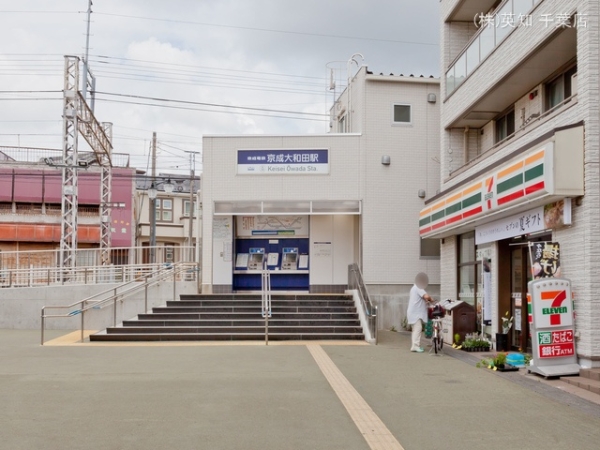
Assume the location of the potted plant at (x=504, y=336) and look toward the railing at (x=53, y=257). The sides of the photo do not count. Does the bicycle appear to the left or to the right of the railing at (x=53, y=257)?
left

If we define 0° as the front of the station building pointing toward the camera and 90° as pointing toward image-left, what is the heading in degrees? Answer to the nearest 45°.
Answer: approximately 0°

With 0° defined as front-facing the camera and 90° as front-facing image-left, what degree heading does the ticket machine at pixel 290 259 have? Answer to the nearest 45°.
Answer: approximately 0°

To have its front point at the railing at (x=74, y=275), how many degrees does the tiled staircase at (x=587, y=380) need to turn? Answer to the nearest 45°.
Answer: approximately 90° to its right

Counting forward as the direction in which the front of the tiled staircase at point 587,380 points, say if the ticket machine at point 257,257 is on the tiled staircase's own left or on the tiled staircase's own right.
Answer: on the tiled staircase's own right

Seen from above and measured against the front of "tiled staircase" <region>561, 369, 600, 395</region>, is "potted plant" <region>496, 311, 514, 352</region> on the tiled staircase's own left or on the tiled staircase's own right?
on the tiled staircase's own right

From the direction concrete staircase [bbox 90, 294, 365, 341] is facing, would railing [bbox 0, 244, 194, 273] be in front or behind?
behind

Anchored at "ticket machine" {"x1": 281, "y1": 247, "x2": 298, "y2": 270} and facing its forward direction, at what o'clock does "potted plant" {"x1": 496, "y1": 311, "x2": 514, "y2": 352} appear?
The potted plant is roughly at 11 o'clock from the ticket machine.

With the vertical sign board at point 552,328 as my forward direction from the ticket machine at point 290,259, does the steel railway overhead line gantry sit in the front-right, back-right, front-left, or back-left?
back-right

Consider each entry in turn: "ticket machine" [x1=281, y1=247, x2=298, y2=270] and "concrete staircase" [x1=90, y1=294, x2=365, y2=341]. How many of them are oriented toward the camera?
2

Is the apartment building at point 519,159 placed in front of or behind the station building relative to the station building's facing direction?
in front

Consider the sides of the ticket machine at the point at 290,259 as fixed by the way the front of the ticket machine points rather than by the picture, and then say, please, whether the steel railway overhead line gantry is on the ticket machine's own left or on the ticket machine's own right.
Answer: on the ticket machine's own right

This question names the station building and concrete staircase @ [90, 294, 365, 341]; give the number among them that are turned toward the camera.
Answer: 2
